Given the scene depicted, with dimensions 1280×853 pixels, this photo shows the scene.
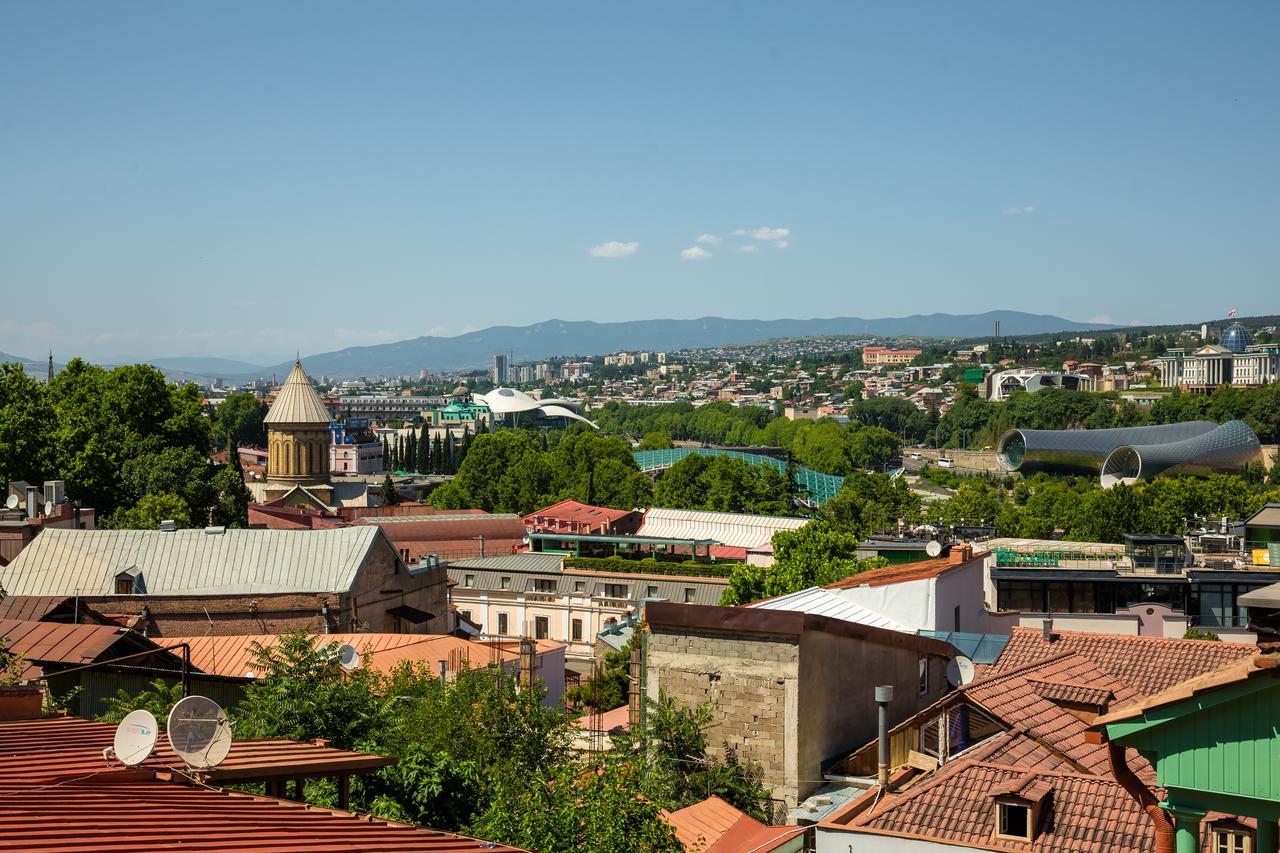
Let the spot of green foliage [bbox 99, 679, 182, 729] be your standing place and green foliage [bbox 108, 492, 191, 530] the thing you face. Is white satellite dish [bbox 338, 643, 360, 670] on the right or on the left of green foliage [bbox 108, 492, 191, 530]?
right

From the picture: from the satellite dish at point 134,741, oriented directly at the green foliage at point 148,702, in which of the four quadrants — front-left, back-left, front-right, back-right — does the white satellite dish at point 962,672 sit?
front-right

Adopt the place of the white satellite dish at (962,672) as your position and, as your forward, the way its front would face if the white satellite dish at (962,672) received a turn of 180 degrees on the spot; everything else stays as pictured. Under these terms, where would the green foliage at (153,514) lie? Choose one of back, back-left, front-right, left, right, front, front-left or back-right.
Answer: left

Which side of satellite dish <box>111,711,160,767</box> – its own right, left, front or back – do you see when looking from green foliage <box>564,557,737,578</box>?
back

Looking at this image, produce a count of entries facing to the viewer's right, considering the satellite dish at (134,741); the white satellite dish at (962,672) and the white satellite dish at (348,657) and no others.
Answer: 0

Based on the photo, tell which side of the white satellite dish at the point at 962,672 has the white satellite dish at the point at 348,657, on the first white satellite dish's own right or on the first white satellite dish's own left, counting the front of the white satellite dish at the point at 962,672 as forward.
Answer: on the first white satellite dish's own right

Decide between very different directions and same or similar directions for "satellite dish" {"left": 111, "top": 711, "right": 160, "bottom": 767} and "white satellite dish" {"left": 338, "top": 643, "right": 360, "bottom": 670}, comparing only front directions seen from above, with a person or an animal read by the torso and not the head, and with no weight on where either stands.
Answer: same or similar directions

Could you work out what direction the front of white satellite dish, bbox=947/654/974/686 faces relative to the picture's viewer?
facing the viewer and to the left of the viewer

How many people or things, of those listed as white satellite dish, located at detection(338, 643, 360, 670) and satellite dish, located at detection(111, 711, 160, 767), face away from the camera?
0

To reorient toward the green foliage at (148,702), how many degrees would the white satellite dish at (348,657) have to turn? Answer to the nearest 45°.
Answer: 0° — it already faces it

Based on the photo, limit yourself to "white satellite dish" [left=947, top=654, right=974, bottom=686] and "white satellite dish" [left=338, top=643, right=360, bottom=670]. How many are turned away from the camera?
0

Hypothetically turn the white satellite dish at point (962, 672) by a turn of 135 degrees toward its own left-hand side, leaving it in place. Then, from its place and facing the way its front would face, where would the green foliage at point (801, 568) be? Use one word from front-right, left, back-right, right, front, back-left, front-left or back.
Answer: left

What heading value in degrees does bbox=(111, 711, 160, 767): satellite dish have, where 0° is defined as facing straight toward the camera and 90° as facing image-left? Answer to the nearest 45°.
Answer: approximately 45°

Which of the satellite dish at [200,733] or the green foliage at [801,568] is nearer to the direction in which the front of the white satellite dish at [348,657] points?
the satellite dish

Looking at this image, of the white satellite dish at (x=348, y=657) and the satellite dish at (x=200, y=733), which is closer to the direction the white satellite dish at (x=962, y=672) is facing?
the satellite dish

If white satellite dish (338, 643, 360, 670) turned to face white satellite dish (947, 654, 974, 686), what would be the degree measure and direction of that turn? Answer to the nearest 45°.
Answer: approximately 90° to its left

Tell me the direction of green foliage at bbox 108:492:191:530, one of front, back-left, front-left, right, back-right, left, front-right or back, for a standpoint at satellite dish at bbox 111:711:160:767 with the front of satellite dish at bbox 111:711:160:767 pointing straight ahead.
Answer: back-right

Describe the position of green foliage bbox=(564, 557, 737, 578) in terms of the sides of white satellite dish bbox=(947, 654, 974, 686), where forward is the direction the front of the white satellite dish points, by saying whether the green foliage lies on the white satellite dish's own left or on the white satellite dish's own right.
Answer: on the white satellite dish's own right

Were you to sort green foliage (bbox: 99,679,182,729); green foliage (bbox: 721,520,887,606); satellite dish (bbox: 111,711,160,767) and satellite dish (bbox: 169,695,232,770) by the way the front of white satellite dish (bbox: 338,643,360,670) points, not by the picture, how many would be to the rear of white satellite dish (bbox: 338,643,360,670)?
1
